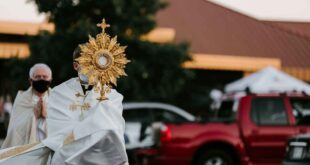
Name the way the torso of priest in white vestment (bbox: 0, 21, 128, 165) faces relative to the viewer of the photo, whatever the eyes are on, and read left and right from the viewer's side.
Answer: facing the viewer and to the right of the viewer

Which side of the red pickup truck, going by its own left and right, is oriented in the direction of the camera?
right

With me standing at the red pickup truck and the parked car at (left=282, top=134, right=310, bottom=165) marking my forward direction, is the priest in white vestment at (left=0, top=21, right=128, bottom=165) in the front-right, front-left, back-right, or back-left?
front-right

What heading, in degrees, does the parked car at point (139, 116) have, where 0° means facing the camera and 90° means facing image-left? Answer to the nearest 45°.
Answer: approximately 270°

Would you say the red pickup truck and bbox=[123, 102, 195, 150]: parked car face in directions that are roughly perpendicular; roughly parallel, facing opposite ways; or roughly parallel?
roughly parallel

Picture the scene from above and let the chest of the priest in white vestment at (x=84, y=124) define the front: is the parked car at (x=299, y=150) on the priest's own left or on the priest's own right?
on the priest's own left

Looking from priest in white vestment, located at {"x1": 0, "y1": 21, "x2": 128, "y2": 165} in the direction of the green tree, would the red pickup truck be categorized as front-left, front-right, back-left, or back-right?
front-right

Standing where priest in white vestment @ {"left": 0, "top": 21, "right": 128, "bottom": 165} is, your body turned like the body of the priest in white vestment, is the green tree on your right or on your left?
on your left
